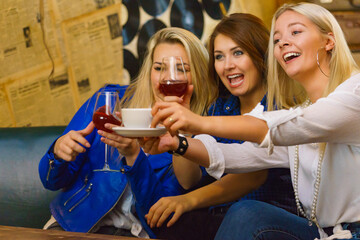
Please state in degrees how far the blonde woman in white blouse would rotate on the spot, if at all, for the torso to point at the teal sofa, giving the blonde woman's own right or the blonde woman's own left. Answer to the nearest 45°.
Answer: approximately 90° to the blonde woman's own right

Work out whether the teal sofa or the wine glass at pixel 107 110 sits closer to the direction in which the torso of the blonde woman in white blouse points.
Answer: the wine glass

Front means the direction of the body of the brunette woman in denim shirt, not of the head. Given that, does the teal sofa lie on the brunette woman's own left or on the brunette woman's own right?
on the brunette woman's own right

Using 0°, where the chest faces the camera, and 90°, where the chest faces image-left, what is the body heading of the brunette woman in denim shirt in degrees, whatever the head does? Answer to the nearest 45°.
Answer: approximately 45°

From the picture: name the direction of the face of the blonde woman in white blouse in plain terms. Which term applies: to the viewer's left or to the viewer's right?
to the viewer's left
